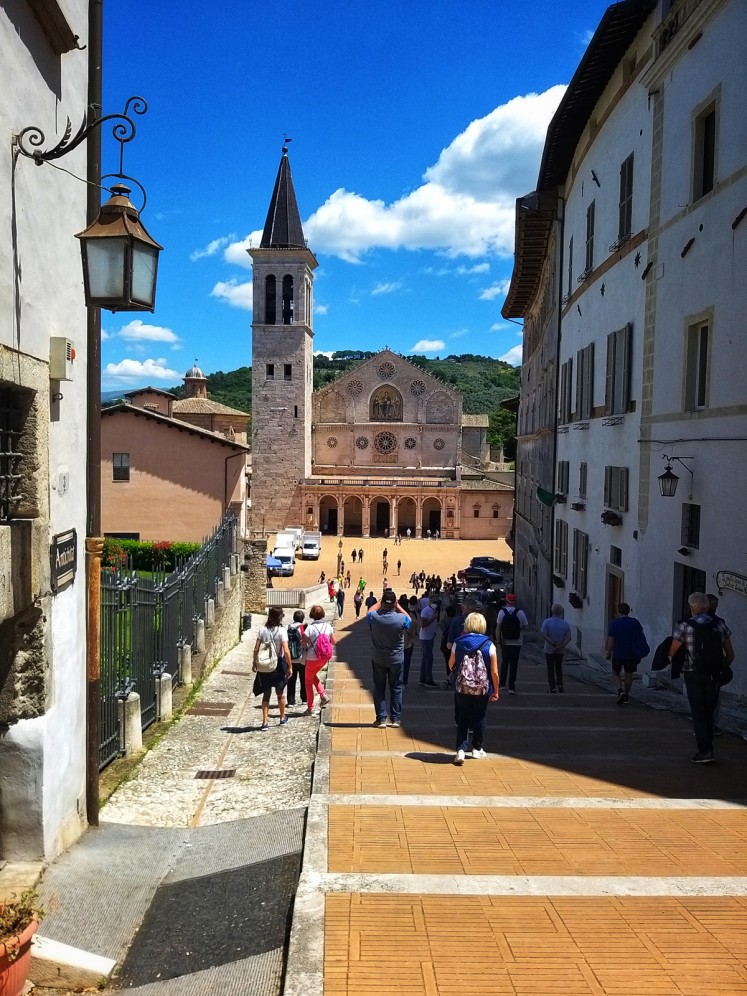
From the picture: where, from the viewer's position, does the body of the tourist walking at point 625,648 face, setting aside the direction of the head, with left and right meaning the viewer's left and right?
facing away from the viewer

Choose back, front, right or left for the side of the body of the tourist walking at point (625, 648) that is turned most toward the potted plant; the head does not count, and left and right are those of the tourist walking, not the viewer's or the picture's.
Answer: back

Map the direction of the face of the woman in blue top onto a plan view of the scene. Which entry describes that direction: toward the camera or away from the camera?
away from the camera

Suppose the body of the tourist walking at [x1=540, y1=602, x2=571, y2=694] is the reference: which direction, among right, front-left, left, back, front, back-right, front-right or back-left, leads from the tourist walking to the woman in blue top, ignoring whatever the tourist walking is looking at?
back

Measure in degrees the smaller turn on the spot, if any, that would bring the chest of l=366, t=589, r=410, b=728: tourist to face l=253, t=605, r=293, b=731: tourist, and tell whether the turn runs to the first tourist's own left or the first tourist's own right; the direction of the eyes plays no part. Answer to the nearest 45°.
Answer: approximately 45° to the first tourist's own left

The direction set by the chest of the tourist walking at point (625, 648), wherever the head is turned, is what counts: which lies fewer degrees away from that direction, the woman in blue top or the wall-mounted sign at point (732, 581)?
the wall-mounted sign

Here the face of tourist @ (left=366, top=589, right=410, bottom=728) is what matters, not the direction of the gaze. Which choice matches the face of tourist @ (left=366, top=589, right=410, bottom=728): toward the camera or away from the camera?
away from the camera

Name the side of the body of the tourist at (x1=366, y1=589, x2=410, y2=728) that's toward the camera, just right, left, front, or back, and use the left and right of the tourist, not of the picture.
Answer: back

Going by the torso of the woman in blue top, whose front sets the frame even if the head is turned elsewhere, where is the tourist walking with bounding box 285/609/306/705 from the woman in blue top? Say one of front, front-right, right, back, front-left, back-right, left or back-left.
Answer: front-left

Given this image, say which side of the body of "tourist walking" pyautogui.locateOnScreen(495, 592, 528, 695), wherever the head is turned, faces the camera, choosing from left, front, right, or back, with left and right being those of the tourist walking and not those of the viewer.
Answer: back

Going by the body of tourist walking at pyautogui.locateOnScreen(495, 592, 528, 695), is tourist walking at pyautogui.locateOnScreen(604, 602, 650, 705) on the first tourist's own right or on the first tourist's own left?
on the first tourist's own right
